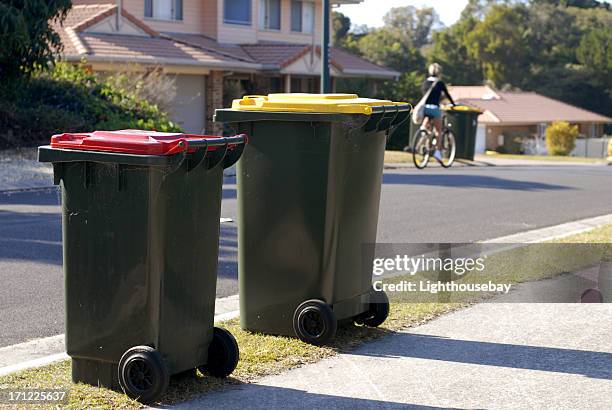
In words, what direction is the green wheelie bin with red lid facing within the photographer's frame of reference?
facing away from the viewer and to the left of the viewer

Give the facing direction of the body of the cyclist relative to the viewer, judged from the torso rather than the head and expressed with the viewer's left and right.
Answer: facing away from the viewer and to the right of the viewer

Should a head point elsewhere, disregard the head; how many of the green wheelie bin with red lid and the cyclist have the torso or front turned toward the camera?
0

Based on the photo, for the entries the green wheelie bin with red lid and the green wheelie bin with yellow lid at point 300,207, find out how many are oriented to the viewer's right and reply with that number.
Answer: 0

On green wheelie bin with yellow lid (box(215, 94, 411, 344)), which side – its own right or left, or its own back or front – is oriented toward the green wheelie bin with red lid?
left

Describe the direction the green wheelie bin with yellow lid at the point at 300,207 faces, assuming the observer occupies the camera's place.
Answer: facing away from the viewer and to the left of the viewer

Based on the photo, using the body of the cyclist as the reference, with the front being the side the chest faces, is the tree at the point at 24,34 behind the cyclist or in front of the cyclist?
behind

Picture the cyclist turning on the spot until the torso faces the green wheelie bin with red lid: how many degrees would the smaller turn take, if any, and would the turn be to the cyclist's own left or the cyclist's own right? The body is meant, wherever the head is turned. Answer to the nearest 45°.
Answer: approximately 135° to the cyclist's own right

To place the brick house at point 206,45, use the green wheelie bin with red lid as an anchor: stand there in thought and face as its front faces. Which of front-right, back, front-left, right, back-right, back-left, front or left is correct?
front-right

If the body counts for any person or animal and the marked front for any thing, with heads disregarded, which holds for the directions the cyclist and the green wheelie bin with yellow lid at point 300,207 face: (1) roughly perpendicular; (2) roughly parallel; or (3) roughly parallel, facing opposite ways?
roughly perpendicular

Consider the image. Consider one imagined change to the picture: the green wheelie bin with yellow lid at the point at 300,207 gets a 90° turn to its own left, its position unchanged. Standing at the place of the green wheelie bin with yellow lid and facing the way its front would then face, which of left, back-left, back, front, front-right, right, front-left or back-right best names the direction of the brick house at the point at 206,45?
back-right

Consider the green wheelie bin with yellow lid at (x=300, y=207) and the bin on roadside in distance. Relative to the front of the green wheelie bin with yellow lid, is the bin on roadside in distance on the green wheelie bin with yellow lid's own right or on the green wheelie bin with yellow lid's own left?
on the green wheelie bin with yellow lid's own right
